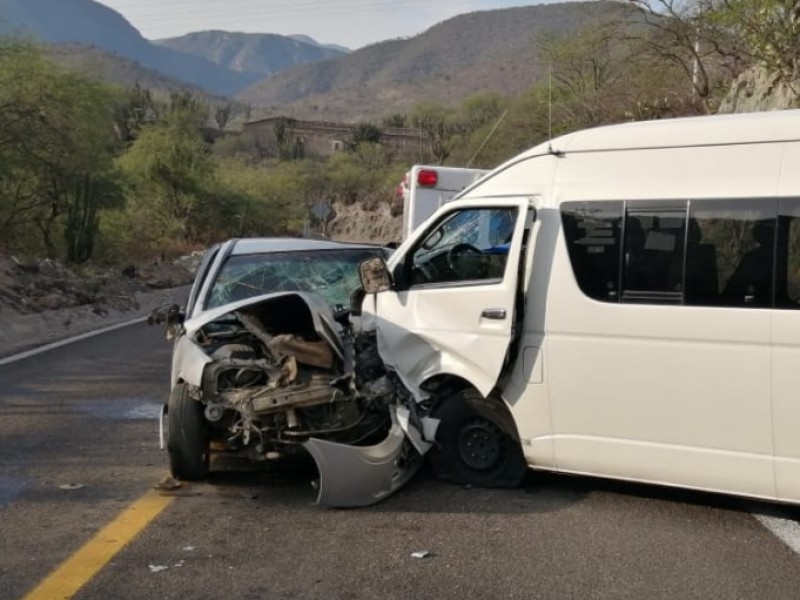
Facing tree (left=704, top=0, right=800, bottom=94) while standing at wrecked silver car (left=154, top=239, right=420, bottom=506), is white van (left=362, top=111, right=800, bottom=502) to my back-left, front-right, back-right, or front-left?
front-right

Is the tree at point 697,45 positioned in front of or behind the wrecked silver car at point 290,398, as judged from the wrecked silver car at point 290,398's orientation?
behind

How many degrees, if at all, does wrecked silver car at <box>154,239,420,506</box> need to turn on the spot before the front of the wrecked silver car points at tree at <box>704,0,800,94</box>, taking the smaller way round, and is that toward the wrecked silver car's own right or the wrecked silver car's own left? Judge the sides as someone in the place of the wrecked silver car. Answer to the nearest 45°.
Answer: approximately 135° to the wrecked silver car's own left

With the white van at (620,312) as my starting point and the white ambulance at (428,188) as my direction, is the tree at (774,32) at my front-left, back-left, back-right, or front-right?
front-right

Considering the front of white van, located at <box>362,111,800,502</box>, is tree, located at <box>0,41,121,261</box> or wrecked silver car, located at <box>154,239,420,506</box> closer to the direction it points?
the wrecked silver car

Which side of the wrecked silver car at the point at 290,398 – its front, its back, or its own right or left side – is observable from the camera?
front

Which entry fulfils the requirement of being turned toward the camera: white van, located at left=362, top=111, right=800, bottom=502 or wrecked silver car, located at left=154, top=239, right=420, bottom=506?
the wrecked silver car

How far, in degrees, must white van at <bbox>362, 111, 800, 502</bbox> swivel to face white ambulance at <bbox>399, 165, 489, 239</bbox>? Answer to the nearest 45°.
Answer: approximately 90° to its right

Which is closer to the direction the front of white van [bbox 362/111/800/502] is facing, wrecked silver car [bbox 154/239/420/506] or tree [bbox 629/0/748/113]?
the wrecked silver car

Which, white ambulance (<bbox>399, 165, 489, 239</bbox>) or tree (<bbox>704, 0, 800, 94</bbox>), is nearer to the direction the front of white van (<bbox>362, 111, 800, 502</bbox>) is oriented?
the white ambulance

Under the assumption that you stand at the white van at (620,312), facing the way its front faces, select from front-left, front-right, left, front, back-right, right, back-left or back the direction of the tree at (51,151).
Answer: front-right

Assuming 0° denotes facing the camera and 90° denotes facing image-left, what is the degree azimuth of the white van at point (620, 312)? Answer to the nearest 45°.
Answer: approximately 90°

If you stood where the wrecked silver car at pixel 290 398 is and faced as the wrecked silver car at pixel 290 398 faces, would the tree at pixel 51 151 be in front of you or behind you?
behind

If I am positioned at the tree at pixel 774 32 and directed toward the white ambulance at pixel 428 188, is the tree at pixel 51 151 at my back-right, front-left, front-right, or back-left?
front-right

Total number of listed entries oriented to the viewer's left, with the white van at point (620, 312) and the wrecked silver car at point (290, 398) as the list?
1

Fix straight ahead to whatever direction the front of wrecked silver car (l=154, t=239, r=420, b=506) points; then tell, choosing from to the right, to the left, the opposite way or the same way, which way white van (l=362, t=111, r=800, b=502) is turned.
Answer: to the right
